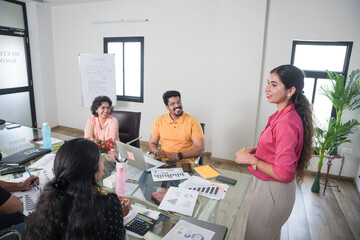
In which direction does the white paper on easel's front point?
toward the camera

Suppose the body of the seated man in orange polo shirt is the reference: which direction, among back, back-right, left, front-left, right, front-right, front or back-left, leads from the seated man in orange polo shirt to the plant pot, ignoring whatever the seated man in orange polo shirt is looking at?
left

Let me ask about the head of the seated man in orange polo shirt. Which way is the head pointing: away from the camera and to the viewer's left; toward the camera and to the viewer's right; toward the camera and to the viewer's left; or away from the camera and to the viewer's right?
toward the camera and to the viewer's right

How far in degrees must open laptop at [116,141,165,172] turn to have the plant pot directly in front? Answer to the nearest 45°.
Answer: approximately 45° to its right

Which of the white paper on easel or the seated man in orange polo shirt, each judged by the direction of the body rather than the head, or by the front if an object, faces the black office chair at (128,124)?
the white paper on easel

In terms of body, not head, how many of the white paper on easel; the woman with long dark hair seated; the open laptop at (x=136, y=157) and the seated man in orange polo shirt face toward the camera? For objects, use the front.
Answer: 2

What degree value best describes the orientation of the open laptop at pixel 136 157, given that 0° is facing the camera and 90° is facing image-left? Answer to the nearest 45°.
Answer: approximately 225°

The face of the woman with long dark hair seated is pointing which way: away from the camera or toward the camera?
away from the camera

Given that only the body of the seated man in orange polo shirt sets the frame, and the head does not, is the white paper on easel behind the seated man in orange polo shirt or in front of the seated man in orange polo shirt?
behind

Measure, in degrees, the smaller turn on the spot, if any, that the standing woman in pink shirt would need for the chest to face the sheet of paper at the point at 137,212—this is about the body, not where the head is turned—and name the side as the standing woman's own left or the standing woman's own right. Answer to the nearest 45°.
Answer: approximately 45° to the standing woman's own left

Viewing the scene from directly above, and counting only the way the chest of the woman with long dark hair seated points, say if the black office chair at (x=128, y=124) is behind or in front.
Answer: in front

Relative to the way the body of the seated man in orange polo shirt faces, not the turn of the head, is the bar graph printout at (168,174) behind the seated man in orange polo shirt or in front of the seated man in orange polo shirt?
in front

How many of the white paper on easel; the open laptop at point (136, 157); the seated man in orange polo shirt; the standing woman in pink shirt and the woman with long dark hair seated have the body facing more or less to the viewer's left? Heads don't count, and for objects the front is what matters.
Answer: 1

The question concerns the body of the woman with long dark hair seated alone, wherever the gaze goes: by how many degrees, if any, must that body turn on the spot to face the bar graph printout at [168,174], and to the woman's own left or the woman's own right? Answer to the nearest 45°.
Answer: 0° — they already face it

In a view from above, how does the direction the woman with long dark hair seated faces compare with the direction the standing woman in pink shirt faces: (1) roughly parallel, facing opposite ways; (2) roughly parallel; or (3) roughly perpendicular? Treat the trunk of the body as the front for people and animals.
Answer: roughly perpendicular

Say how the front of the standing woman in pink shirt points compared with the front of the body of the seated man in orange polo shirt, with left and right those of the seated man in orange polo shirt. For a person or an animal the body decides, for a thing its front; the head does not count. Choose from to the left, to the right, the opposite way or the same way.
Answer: to the right

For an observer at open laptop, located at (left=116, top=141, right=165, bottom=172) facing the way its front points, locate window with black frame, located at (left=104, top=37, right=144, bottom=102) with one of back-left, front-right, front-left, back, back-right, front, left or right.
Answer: front-left

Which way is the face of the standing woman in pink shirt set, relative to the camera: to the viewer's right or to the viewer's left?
to the viewer's left

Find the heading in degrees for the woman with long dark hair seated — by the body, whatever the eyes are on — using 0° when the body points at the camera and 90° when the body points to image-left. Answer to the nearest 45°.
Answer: approximately 225°

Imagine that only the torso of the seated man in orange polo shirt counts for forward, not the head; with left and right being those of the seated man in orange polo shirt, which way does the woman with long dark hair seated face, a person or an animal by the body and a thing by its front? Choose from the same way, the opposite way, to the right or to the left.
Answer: the opposite way
